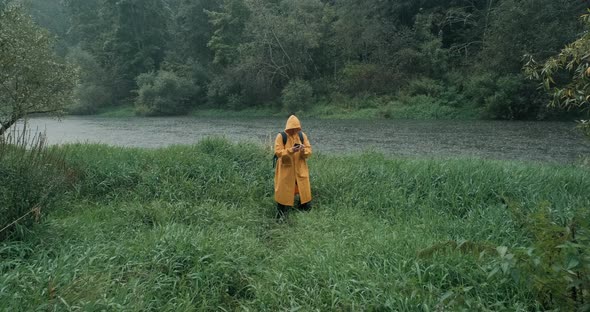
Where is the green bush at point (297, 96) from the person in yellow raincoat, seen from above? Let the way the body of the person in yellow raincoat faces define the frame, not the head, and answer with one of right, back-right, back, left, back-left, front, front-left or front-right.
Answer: back

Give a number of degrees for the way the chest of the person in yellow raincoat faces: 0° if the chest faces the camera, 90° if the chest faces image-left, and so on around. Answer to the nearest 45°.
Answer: approximately 0°

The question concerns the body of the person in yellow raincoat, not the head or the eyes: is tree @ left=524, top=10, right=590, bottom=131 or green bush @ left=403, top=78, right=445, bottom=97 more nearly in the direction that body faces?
the tree

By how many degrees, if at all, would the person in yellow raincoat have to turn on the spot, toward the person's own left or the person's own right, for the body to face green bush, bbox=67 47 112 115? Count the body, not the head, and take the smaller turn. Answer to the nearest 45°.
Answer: approximately 135° to the person's own right

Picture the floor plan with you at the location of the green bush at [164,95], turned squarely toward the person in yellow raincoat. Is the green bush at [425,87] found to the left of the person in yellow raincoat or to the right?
left

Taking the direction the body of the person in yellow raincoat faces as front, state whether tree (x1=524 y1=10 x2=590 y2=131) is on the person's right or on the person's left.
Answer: on the person's left

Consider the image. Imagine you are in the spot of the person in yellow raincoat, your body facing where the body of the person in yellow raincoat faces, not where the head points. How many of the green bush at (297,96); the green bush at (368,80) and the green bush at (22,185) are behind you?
2

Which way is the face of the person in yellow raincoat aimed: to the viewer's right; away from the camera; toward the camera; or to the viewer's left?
toward the camera

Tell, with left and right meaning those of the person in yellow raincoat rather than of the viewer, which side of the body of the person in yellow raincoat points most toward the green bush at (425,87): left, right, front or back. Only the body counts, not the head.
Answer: back

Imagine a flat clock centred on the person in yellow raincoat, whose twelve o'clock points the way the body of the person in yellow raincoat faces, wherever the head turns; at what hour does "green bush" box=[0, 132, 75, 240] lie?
The green bush is roughly at 2 o'clock from the person in yellow raincoat.

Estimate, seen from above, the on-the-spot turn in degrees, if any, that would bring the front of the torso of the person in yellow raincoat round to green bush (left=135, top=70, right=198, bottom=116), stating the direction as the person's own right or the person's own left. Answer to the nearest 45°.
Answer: approximately 180°

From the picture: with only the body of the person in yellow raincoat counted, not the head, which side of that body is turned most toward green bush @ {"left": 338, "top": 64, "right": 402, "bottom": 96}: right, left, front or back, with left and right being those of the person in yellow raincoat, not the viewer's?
back

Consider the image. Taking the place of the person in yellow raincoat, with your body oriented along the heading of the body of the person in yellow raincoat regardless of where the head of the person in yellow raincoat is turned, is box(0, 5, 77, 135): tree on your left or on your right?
on your right

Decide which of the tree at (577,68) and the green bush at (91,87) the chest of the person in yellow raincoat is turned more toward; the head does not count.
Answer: the tree
